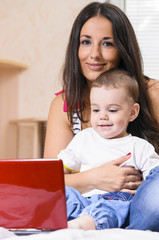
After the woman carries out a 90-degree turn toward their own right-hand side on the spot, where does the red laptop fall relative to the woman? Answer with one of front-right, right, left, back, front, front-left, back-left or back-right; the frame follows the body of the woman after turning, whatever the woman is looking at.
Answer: left

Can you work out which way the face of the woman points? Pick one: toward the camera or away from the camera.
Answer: toward the camera

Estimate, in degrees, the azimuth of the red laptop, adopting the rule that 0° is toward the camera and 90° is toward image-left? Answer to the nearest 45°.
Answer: approximately 180°

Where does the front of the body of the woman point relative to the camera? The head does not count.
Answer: toward the camera
